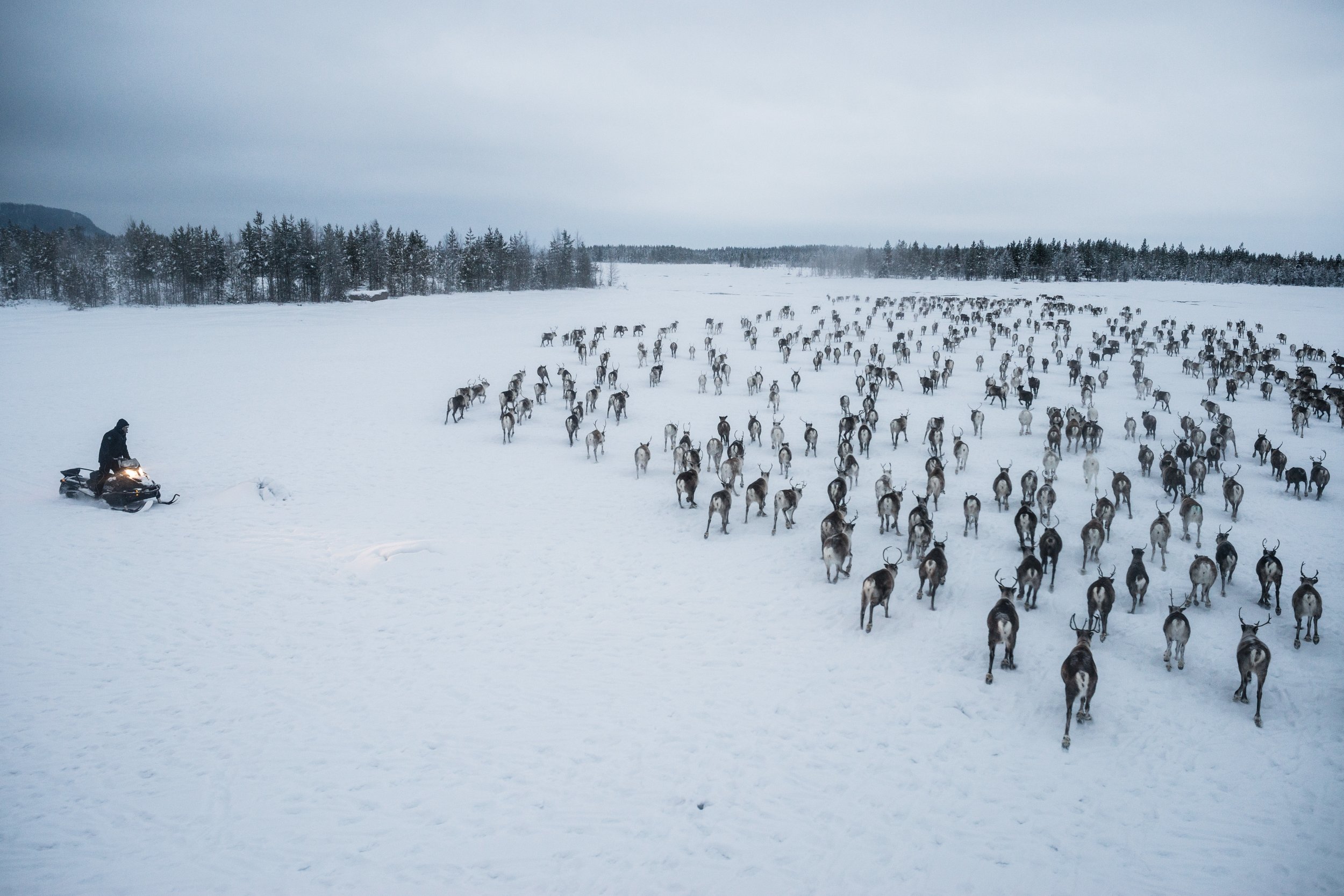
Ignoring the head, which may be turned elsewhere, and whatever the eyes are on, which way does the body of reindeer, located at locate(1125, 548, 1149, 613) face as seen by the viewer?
away from the camera

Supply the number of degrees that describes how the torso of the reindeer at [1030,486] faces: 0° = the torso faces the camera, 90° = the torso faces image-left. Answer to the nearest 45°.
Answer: approximately 180°

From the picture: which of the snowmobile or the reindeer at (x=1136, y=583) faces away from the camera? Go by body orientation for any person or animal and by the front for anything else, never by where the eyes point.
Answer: the reindeer

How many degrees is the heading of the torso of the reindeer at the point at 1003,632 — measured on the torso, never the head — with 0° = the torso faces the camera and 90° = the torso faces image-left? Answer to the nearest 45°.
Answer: approximately 180°

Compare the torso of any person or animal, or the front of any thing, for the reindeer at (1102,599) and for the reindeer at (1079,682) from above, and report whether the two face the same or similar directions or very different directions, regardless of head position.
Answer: same or similar directions

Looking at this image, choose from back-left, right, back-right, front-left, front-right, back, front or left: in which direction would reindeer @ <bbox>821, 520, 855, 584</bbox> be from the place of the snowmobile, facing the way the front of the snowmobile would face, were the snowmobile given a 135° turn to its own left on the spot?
back-right

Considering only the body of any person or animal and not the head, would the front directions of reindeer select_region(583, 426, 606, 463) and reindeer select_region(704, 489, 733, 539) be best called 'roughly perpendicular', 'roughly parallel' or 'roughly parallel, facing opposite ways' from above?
roughly parallel

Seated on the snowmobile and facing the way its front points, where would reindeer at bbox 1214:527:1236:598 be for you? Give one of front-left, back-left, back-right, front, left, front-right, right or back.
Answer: front

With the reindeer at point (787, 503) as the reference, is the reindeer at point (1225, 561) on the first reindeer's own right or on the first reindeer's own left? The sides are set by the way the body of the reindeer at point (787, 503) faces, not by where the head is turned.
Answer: on the first reindeer's own right

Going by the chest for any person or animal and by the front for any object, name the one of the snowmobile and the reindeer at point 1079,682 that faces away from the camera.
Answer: the reindeer

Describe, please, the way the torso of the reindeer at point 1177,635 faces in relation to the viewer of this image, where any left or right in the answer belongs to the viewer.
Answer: facing away from the viewer

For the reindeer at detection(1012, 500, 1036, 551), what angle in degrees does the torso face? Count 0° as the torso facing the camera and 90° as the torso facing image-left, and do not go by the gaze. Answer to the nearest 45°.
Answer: approximately 180°

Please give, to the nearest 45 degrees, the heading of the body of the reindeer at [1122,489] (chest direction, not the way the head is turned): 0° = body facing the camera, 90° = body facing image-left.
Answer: approximately 180°

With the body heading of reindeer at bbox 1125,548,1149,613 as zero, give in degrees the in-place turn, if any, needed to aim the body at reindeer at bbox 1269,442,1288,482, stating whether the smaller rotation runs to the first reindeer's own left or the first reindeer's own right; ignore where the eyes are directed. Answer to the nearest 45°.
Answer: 0° — it already faces it

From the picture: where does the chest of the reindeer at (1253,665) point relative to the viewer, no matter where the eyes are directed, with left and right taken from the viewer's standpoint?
facing away from the viewer

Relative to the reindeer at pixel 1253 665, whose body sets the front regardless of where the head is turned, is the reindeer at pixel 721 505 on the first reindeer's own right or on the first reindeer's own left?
on the first reindeer's own left

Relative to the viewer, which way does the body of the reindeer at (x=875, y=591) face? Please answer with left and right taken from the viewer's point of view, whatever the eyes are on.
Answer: facing away from the viewer and to the right of the viewer

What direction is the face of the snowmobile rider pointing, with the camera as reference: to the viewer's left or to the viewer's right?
to the viewer's right
